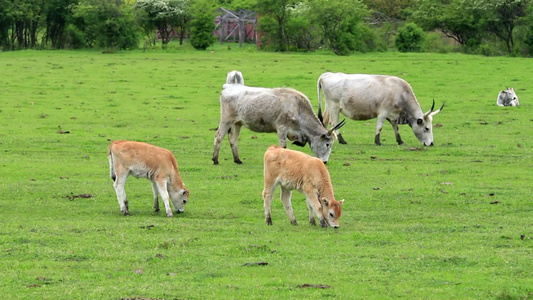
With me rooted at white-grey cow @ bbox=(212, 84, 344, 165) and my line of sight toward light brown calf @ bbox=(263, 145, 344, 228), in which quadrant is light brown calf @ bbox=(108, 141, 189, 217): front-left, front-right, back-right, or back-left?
front-right

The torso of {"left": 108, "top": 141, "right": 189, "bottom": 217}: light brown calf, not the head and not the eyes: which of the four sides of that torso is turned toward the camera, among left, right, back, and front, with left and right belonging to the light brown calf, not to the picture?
right

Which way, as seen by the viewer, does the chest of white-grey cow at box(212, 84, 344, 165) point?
to the viewer's right

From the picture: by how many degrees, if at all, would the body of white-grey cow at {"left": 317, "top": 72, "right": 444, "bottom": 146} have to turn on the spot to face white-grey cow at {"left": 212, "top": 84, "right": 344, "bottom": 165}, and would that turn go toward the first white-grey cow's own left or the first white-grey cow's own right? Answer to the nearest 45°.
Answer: approximately 135° to the first white-grey cow's own right

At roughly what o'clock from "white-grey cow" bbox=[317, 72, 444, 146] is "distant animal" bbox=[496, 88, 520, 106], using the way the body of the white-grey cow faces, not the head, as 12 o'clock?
The distant animal is roughly at 10 o'clock from the white-grey cow.

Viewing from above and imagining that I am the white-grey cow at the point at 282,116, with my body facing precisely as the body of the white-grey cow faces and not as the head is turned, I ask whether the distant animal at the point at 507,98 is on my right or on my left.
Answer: on my left

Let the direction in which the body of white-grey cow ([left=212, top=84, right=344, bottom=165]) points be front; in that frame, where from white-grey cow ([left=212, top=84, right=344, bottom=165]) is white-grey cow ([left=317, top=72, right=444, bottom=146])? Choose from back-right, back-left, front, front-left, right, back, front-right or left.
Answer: front-left

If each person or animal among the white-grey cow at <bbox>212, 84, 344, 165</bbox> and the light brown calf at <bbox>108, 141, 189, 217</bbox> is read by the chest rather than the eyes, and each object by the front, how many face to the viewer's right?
2

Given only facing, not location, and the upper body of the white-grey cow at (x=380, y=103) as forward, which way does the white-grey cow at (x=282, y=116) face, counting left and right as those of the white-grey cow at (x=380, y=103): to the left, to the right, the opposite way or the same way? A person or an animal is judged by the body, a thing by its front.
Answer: the same way

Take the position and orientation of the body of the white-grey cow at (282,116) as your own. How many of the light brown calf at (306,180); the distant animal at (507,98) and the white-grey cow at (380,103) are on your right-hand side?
1

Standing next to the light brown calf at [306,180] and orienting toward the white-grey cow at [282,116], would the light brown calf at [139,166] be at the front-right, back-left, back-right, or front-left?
front-left

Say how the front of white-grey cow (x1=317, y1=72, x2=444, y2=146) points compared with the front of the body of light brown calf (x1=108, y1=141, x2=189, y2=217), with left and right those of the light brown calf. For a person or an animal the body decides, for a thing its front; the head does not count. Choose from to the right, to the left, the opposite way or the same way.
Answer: the same way

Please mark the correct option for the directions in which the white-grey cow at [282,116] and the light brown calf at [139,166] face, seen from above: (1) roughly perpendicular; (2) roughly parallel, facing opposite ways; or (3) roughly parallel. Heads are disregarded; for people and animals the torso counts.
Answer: roughly parallel

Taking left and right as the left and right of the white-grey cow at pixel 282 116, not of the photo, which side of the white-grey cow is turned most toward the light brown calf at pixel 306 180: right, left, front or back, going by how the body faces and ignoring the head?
right

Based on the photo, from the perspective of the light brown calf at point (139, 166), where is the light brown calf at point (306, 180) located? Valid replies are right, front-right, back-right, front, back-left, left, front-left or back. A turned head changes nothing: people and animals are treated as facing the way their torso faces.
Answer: front-right

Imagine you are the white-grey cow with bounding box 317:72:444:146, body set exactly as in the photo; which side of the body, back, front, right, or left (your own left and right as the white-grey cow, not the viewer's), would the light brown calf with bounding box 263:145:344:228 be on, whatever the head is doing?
right

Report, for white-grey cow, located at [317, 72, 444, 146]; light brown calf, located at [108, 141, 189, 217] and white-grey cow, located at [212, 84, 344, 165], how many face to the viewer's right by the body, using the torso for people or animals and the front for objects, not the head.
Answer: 3

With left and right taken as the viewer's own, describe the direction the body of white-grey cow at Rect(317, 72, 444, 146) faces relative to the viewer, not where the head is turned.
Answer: facing to the right of the viewer
